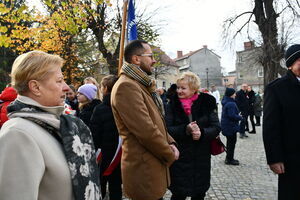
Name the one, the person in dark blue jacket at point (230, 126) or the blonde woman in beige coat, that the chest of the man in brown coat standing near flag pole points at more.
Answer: the person in dark blue jacket

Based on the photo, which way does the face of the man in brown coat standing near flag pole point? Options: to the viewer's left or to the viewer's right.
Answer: to the viewer's right

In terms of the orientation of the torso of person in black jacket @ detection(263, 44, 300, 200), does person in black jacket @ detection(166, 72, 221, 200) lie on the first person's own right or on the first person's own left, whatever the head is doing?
on the first person's own right

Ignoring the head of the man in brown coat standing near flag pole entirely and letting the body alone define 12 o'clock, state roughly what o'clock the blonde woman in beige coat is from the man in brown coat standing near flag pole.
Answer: The blonde woman in beige coat is roughly at 4 o'clock from the man in brown coat standing near flag pole.

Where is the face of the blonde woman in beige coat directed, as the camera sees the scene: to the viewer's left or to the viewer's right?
to the viewer's right

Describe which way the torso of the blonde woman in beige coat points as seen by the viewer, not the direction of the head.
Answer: to the viewer's right

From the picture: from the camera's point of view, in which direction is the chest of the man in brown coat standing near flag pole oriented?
to the viewer's right

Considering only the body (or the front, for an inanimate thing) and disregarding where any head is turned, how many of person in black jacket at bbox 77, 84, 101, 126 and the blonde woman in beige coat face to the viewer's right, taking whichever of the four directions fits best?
1
